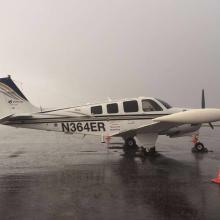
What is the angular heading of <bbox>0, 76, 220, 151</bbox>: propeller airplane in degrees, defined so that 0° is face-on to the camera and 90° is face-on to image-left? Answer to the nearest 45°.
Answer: approximately 270°
